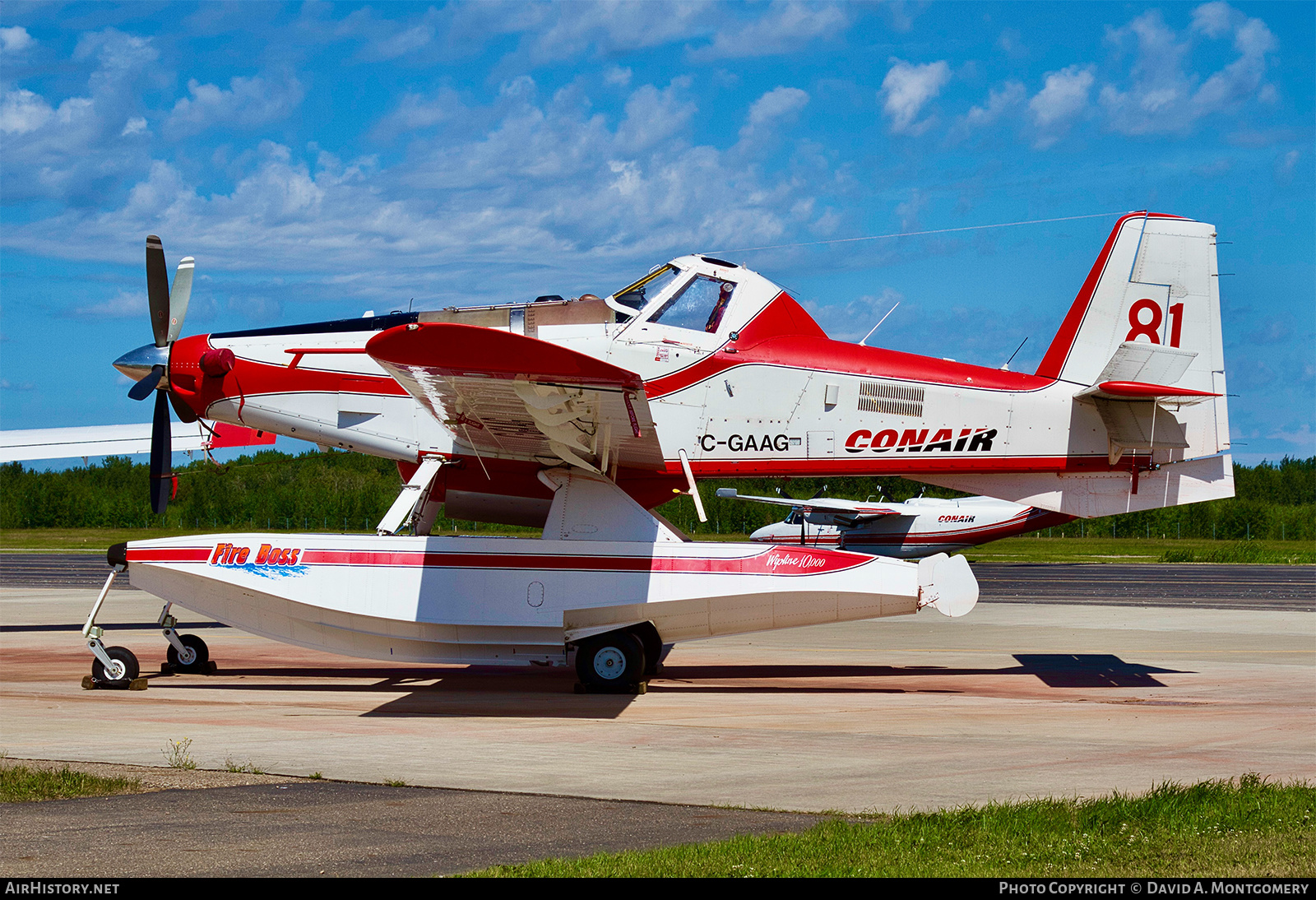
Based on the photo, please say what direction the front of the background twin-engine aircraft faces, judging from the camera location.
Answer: facing away from the viewer and to the left of the viewer

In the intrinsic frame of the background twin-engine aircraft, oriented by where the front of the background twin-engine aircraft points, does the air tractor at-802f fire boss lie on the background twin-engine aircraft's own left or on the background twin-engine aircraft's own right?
on the background twin-engine aircraft's own left

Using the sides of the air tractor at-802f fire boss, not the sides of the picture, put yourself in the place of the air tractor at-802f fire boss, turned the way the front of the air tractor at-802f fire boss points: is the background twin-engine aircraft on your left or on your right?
on your right

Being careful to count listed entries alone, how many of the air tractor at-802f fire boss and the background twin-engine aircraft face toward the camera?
0

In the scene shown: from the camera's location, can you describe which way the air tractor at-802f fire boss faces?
facing to the left of the viewer
